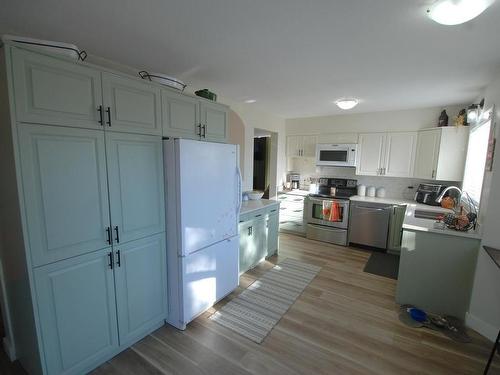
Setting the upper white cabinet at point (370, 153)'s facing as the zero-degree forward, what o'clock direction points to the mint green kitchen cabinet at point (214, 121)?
The mint green kitchen cabinet is roughly at 1 o'clock from the upper white cabinet.

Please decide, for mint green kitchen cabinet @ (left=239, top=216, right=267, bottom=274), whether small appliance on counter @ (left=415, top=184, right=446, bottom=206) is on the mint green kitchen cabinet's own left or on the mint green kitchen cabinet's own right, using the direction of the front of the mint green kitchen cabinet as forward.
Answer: on the mint green kitchen cabinet's own left

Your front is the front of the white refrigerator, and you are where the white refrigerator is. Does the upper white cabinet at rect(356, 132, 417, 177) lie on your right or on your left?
on your left

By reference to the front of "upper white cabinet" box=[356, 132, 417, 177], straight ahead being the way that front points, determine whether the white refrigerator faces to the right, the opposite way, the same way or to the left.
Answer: to the left

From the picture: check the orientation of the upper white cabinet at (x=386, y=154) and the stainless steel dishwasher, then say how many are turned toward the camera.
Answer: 2

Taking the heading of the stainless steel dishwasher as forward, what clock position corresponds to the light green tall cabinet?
The light green tall cabinet is roughly at 1 o'clock from the stainless steel dishwasher.

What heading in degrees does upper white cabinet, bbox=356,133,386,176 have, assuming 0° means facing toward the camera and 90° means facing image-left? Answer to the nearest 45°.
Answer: approximately 0°

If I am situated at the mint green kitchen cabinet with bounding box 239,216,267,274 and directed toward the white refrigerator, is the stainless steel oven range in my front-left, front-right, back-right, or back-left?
back-left

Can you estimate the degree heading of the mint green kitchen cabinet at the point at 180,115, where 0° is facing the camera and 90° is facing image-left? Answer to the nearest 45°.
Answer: approximately 315°

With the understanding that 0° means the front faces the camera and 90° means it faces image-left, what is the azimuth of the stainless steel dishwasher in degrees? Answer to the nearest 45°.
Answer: approximately 0°
